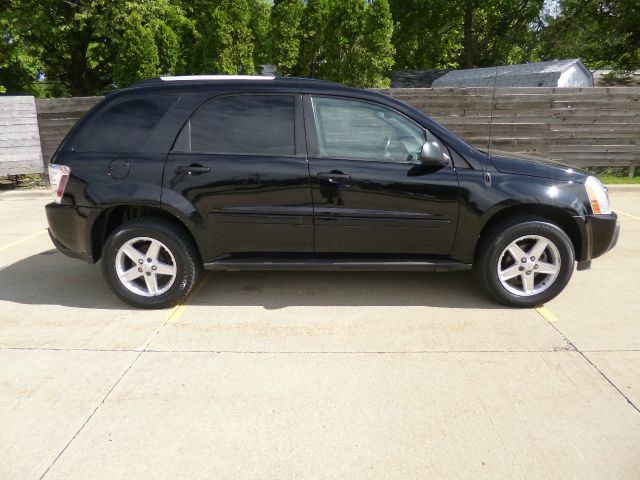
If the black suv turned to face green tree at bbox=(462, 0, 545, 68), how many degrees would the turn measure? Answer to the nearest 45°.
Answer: approximately 90° to its left

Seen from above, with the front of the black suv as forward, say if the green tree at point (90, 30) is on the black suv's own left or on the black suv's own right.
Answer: on the black suv's own left

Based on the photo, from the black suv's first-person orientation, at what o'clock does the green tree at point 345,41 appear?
The green tree is roughly at 9 o'clock from the black suv.

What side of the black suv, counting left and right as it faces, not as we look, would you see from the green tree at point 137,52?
left

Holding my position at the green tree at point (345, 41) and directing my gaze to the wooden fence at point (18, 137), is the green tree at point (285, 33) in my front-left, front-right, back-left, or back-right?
front-right

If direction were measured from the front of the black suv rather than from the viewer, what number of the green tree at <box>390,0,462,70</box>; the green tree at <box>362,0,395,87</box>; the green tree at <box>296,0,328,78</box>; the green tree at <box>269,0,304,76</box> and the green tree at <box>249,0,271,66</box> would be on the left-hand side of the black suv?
5

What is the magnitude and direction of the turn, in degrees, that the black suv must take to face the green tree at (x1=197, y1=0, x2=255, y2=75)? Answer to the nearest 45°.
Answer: approximately 90° to its left

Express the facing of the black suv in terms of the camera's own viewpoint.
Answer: facing to the right of the viewer

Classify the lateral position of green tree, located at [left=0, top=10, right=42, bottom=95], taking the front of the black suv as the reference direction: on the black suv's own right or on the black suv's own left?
on the black suv's own left

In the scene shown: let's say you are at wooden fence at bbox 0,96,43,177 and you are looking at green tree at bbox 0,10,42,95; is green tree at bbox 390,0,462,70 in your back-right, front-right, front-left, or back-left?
front-right

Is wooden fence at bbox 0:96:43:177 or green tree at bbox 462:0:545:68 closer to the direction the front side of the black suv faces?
the green tree

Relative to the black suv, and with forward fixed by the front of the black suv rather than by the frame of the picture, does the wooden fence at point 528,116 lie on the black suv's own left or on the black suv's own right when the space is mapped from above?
on the black suv's own left

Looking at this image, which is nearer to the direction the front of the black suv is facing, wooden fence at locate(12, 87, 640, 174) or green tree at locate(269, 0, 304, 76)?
the wooden fence
